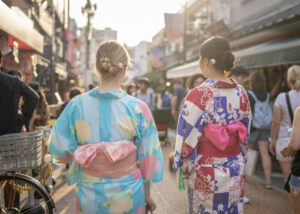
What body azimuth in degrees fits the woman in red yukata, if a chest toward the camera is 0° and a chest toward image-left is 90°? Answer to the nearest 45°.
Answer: approximately 135°

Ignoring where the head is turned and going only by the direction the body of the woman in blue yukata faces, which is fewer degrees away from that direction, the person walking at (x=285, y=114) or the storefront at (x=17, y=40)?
the storefront

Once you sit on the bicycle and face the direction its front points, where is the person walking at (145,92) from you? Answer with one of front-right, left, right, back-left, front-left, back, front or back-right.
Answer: front-left

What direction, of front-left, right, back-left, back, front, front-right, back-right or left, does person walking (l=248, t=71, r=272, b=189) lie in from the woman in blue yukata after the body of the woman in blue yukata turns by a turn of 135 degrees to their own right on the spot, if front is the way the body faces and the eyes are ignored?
left

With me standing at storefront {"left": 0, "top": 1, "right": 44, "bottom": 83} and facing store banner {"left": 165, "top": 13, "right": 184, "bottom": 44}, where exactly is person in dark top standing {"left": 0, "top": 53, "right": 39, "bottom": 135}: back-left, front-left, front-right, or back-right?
back-right

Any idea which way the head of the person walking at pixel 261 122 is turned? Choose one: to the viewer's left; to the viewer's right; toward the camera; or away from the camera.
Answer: away from the camera

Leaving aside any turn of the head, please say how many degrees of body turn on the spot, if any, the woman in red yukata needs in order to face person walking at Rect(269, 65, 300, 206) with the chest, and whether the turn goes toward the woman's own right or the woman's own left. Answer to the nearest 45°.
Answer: approximately 90° to the woman's own right

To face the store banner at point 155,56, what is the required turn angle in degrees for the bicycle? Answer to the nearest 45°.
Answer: approximately 45° to its left

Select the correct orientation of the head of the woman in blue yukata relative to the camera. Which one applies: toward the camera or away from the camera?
away from the camera

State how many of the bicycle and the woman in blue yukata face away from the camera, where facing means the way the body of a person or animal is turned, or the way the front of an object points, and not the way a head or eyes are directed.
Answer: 1

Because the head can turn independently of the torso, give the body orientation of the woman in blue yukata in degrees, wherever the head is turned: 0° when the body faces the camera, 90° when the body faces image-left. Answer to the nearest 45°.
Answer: approximately 180°

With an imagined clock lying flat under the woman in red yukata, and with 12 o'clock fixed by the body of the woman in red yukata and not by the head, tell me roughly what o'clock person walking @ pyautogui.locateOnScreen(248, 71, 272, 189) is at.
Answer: The person walking is roughly at 2 o'clock from the woman in red yukata.

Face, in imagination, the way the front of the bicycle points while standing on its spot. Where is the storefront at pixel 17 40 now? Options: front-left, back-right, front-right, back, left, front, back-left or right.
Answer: left
